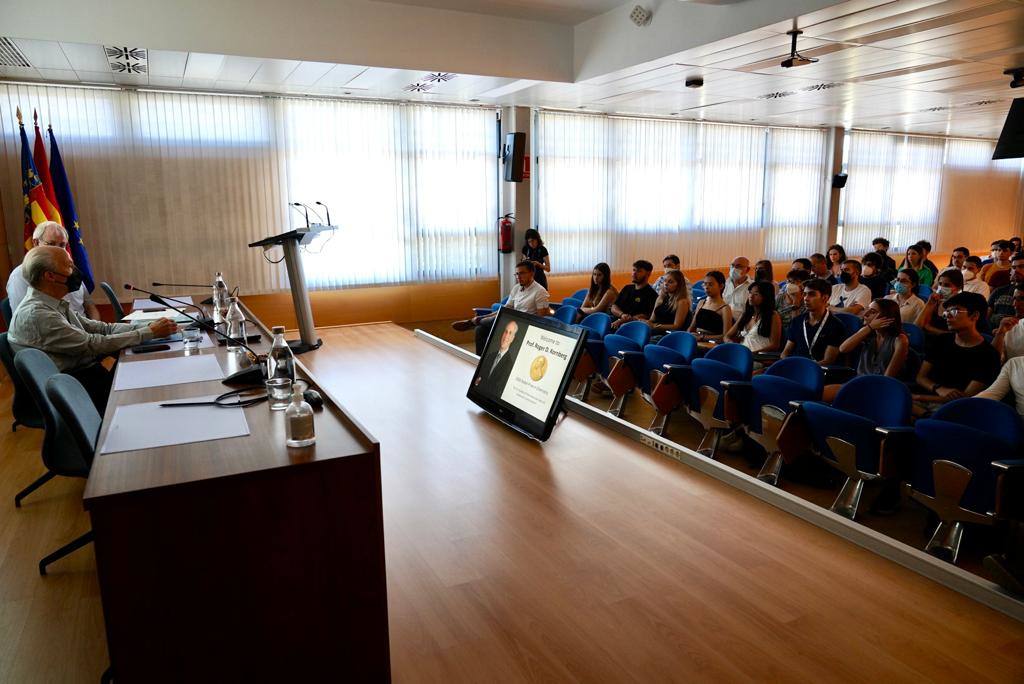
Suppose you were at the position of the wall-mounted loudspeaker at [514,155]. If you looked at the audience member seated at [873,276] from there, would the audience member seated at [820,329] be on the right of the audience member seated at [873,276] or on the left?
right

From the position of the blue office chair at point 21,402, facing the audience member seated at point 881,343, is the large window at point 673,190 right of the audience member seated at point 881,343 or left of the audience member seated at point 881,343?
left

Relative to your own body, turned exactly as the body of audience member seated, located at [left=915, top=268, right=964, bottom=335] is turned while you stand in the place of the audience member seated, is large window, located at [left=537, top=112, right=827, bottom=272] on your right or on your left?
on your right

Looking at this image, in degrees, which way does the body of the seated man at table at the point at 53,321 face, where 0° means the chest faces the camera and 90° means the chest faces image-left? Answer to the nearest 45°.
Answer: approximately 270°

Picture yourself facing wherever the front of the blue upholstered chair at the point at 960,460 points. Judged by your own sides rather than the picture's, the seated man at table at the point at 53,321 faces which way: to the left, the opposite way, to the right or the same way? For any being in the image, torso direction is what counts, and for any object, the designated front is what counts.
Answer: the opposite way

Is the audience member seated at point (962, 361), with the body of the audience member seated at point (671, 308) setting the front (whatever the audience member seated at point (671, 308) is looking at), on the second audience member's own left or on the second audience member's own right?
on the second audience member's own left

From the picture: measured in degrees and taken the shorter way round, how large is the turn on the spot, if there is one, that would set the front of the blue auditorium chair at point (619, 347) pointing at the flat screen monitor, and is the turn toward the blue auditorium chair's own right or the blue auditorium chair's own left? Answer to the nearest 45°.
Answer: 0° — it already faces it

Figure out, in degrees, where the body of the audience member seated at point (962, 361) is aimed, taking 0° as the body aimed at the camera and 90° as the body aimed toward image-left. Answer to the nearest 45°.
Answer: approximately 45°

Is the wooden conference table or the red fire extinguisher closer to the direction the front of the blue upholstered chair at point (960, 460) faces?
the wooden conference table

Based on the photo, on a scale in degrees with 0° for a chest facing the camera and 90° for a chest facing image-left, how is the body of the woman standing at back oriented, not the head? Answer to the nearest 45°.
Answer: approximately 45°

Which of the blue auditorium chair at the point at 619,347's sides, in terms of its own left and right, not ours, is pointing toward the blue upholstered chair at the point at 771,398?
left

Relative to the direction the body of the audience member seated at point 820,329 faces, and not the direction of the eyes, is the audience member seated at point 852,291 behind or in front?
behind
